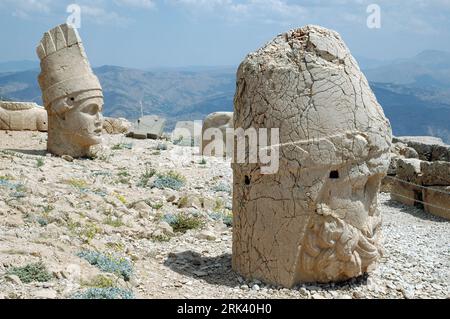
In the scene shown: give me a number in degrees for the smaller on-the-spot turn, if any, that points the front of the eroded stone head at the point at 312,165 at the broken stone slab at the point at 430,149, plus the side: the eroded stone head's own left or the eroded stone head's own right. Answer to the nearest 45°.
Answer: approximately 90° to the eroded stone head's own left

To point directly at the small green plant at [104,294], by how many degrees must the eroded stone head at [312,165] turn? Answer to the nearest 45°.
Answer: approximately 135° to its right

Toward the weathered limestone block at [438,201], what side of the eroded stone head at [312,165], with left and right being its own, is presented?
left
